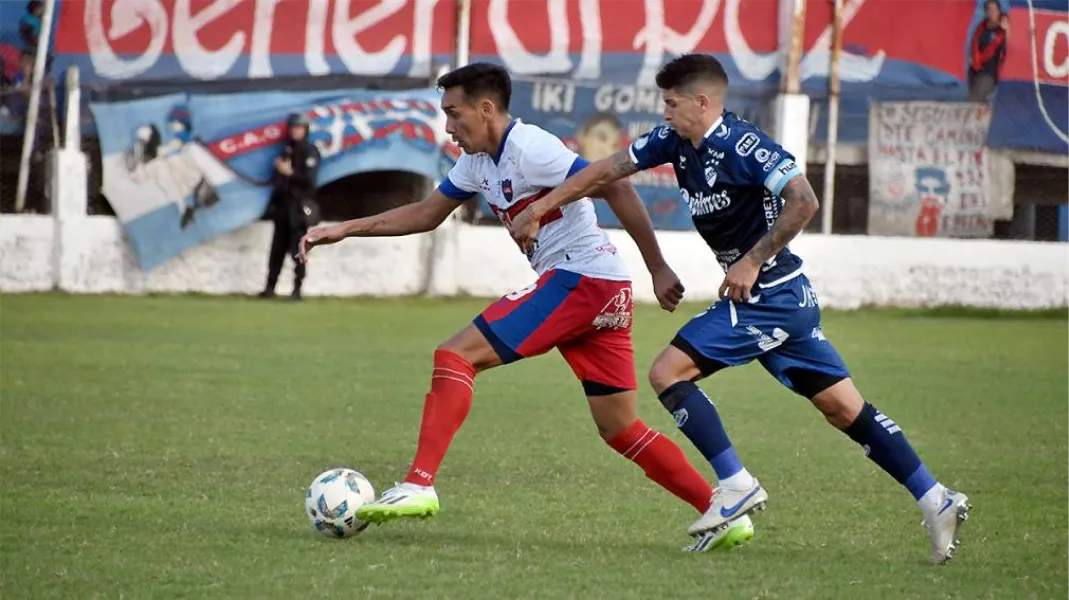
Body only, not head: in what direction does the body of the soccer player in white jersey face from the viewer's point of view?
to the viewer's left

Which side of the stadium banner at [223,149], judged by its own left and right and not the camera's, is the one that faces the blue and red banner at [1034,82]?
left

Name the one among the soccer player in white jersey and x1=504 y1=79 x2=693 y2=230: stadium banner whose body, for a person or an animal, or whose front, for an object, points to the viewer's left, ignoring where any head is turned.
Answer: the soccer player in white jersey

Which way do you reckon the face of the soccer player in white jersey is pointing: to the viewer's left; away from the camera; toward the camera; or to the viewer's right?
to the viewer's left

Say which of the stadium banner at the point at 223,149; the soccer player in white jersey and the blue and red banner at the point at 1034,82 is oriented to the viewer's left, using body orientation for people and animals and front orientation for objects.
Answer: the soccer player in white jersey

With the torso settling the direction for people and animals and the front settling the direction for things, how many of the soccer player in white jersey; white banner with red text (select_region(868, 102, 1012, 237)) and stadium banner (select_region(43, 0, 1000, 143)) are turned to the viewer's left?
1

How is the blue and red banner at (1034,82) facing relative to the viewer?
toward the camera

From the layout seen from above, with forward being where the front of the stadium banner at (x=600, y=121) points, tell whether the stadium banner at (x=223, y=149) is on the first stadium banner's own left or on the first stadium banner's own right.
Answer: on the first stadium banner's own right

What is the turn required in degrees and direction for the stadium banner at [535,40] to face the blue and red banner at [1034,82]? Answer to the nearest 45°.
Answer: approximately 90° to its left

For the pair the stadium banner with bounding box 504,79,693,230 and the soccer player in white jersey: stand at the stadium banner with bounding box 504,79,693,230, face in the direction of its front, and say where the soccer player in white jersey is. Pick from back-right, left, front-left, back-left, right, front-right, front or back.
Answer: front

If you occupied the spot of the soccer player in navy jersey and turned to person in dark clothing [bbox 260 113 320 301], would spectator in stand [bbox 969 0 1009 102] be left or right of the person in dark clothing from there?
right

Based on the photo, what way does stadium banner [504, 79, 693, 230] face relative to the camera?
toward the camera

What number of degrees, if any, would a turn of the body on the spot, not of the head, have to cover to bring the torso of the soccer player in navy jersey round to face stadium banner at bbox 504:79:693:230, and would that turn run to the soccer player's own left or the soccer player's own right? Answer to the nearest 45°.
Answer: approximately 135° to the soccer player's own right
